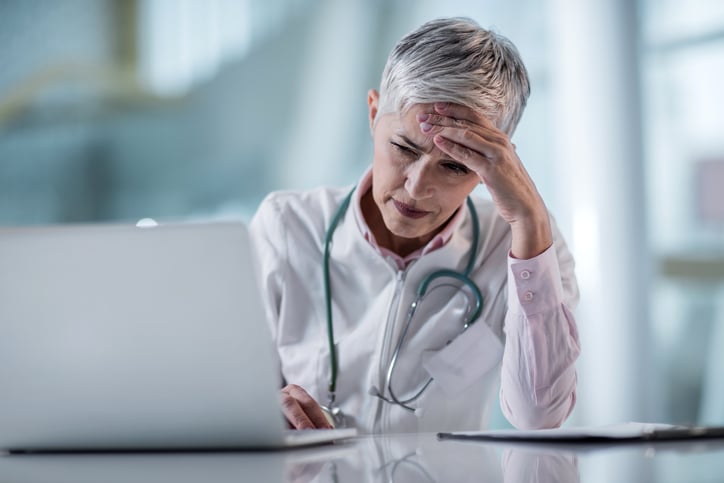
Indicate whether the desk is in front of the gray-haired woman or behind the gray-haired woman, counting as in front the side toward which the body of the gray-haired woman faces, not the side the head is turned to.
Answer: in front

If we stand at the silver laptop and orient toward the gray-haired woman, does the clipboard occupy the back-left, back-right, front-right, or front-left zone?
front-right

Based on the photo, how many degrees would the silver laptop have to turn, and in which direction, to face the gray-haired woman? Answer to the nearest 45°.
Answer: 0° — it already faces them

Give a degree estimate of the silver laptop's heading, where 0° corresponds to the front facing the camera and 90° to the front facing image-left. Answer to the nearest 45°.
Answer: approximately 225°

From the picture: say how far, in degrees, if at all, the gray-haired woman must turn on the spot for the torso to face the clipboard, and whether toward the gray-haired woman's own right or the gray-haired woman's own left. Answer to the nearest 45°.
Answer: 0° — they already face it

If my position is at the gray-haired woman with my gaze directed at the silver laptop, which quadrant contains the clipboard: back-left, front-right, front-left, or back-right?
front-left

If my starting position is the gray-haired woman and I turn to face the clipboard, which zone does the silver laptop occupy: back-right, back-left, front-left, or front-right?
front-right

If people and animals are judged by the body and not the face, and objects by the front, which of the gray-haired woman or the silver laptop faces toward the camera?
the gray-haired woman

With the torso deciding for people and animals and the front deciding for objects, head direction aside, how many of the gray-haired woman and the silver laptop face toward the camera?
1

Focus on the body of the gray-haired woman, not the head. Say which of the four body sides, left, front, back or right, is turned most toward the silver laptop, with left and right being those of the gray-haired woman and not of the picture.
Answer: front

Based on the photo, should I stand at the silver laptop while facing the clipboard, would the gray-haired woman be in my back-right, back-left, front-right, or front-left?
front-left

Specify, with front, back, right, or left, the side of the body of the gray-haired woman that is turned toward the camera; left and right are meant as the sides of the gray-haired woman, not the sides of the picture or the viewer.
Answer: front
